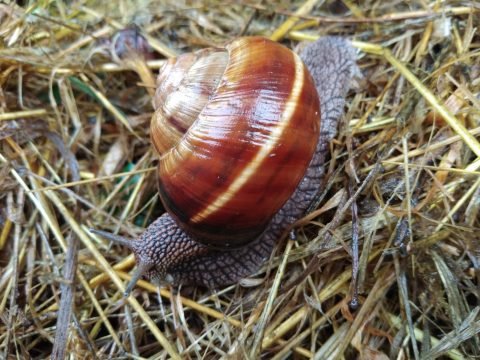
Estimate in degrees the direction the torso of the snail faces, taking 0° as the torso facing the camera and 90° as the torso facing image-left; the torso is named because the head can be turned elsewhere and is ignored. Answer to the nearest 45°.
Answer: approximately 45°
